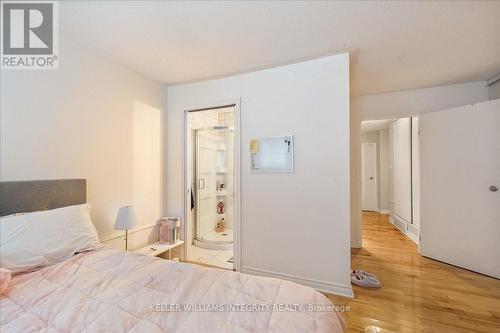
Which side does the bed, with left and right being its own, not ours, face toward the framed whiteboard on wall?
left

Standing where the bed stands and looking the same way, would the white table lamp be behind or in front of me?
behind

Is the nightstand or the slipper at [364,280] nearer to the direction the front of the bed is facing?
the slipper

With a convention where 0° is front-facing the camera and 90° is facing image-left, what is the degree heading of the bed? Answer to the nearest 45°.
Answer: approximately 315°

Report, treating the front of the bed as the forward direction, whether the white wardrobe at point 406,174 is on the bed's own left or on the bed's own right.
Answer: on the bed's own left

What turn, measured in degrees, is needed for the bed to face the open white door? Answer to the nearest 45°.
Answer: approximately 45° to its left

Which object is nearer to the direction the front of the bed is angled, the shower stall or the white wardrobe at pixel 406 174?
the white wardrobe

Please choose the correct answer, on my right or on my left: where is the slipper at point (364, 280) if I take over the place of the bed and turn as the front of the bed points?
on my left

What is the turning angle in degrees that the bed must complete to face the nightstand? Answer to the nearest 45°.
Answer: approximately 135° to its left
